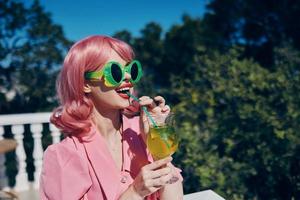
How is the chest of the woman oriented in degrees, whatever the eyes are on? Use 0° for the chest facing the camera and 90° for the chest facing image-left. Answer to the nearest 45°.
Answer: approximately 315°

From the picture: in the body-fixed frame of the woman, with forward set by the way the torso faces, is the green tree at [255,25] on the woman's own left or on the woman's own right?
on the woman's own left

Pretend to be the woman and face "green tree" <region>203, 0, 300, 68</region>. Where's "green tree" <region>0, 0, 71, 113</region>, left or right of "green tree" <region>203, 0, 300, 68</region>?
left

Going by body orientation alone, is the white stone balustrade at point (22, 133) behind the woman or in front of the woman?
behind

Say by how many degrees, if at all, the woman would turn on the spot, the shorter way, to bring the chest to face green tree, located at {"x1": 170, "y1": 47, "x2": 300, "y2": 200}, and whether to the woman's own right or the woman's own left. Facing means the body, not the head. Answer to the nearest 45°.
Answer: approximately 90° to the woman's own left
